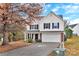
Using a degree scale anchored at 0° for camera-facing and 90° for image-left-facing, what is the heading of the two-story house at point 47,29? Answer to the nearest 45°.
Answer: approximately 0°

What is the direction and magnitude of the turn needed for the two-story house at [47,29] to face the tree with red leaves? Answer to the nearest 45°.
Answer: approximately 90° to its right

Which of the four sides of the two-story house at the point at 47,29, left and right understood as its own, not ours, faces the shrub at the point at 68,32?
left

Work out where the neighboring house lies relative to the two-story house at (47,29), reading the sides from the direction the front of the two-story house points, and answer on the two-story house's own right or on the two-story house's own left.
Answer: on the two-story house's own left
